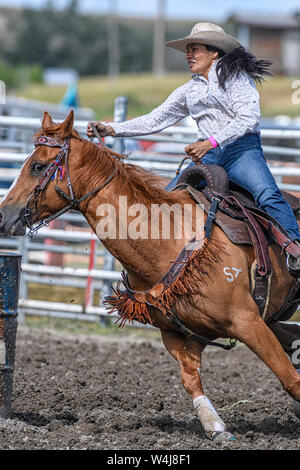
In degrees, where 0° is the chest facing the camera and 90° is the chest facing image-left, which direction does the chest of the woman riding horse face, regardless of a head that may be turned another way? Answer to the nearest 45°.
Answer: approximately 45°

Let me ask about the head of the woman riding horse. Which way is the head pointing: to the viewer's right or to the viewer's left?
to the viewer's left
